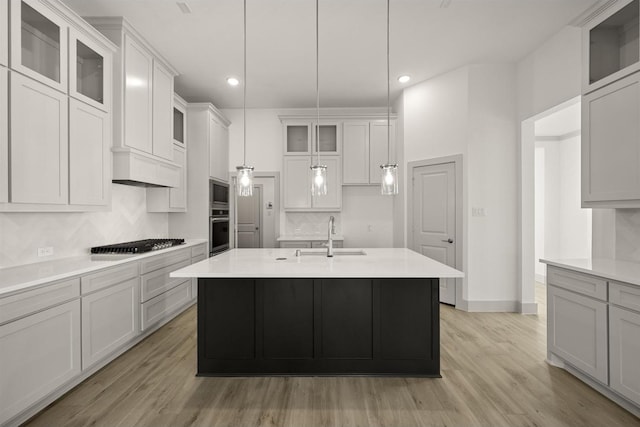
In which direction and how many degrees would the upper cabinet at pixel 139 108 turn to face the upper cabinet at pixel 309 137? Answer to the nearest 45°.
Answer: approximately 45° to its left

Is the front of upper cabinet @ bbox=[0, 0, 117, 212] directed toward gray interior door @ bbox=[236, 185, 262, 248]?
no

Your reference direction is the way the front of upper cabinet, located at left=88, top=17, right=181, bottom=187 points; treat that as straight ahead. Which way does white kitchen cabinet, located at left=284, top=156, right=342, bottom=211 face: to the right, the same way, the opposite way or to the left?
to the right

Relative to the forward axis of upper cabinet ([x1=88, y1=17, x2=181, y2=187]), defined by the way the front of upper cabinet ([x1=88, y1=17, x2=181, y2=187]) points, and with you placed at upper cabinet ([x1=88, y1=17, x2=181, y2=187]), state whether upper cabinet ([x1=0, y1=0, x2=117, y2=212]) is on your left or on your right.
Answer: on your right

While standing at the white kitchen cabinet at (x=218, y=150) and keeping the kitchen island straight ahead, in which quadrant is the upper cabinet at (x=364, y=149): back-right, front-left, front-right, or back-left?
front-left

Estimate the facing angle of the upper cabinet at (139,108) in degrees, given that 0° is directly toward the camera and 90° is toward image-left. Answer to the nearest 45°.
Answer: approximately 315°

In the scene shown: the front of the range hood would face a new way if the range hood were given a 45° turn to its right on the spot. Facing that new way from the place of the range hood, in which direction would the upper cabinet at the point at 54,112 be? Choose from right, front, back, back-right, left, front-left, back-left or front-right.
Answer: front-right

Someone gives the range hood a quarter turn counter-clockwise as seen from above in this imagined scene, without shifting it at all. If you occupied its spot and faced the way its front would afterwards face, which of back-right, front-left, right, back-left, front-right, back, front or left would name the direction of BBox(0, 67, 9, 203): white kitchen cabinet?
back

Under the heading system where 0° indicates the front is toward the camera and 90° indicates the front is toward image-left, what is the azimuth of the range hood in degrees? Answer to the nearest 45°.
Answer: approximately 315°

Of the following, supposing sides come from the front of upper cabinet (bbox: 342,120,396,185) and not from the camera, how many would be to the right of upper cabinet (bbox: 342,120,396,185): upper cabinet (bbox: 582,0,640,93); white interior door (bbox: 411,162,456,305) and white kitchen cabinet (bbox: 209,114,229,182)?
1

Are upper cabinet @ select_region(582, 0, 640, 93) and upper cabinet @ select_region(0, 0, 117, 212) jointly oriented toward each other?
yes

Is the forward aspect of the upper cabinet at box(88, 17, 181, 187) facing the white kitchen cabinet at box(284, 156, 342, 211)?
no

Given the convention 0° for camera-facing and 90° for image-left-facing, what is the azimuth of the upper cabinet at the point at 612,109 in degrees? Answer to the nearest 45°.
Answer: approximately 45°

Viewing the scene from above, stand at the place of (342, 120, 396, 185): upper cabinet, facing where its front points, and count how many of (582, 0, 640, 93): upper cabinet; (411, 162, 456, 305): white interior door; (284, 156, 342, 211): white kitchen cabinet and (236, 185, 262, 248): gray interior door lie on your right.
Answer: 2

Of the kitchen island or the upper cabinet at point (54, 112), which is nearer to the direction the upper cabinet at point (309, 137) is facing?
the kitchen island

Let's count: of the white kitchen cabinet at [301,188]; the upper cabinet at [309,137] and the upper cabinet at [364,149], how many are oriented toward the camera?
3

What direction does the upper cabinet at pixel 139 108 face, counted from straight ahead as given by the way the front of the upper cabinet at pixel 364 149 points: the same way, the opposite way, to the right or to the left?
to the left

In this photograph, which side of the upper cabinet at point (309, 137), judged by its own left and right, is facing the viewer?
front

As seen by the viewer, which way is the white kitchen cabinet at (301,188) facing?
toward the camera

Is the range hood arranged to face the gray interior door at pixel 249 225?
no

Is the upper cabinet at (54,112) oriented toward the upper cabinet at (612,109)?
yes
